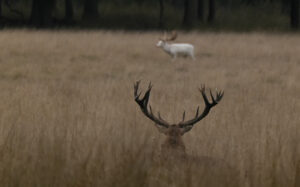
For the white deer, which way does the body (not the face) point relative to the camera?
to the viewer's left
